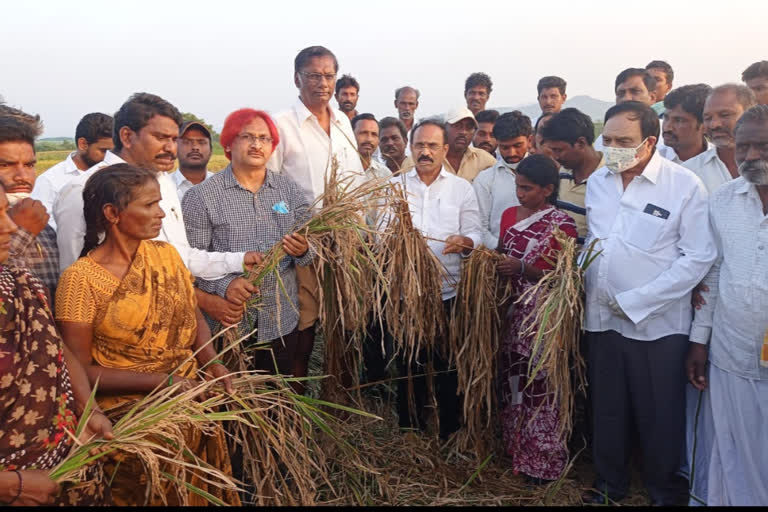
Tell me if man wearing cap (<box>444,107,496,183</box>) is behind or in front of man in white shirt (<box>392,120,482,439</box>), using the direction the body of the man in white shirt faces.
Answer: behind

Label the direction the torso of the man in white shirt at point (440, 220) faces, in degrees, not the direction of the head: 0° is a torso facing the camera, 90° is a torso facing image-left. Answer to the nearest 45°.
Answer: approximately 0°

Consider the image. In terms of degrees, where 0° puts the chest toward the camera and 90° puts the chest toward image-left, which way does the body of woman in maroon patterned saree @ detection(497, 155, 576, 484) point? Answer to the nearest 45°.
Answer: approximately 45°

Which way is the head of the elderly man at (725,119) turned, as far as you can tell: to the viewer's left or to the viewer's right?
to the viewer's left

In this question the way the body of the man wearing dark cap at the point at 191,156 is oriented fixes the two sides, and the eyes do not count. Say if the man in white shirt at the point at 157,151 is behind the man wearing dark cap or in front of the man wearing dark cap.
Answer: in front

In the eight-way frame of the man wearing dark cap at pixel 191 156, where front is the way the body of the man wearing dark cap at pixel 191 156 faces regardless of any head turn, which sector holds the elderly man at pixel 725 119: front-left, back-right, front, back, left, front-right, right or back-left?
front-left

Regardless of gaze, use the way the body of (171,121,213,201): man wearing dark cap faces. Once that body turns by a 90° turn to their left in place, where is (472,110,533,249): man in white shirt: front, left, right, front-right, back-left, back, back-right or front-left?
front-right

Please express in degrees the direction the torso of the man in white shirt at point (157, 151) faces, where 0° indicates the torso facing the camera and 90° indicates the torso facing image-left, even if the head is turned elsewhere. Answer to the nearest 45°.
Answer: approximately 315°

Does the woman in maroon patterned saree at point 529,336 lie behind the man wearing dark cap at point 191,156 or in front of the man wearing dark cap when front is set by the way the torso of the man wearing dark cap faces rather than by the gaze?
in front
